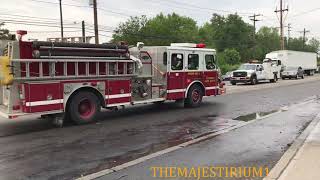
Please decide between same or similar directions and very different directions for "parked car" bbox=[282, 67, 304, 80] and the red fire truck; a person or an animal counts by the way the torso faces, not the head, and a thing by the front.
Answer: very different directions

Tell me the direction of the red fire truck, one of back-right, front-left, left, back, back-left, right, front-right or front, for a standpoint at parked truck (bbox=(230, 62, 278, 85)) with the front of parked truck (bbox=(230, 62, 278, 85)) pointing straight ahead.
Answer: front-left

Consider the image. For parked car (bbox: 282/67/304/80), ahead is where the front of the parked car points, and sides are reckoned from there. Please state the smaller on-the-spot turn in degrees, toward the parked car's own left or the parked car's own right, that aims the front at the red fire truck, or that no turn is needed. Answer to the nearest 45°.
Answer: approximately 45° to the parked car's own left

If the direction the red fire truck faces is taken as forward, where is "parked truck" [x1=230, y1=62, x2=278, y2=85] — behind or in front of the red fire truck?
in front

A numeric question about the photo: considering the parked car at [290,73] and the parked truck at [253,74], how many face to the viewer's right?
0

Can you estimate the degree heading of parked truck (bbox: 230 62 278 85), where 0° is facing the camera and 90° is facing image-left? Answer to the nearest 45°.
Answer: approximately 45°

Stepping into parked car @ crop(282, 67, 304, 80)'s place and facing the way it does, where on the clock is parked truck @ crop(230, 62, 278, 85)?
parked truck @ crop(230, 62, 278, 85) is roughly at 11 o'clock from parked car @ crop(282, 67, 304, 80).

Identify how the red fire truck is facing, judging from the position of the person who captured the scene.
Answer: facing away from the viewer and to the right of the viewer

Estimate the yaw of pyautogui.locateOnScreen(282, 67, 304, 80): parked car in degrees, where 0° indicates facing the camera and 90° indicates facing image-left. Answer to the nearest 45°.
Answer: approximately 45°
